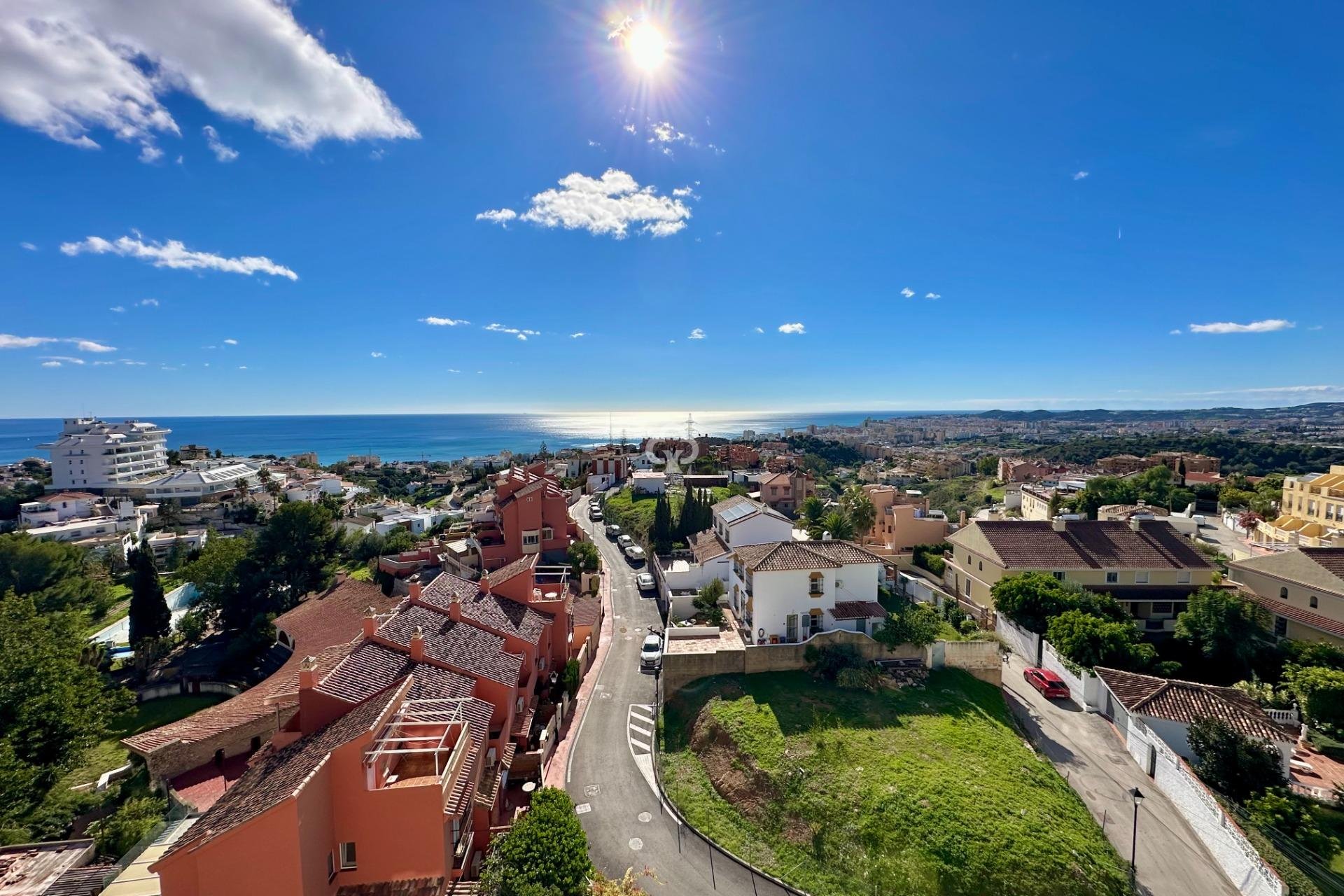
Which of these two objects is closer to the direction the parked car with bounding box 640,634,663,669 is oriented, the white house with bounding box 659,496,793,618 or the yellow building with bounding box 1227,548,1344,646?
the yellow building

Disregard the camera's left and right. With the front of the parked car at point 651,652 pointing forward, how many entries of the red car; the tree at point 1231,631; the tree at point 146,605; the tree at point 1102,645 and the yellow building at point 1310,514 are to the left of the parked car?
4

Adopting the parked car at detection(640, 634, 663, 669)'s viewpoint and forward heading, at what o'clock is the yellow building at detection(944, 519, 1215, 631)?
The yellow building is roughly at 9 o'clock from the parked car.

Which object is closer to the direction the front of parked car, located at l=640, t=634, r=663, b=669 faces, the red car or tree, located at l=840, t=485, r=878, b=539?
the red car

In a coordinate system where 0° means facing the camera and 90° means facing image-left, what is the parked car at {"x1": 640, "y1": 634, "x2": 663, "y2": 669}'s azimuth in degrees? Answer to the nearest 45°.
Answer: approximately 0°

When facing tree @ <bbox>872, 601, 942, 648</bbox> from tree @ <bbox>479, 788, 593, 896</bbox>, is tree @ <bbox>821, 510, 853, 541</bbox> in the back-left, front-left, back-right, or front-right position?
front-left

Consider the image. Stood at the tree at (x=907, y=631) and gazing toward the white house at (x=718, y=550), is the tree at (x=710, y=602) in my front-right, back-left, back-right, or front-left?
front-left

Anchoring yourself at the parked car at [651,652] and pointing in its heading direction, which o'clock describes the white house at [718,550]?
The white house is roughly at 7 o'clock from the parked car.
